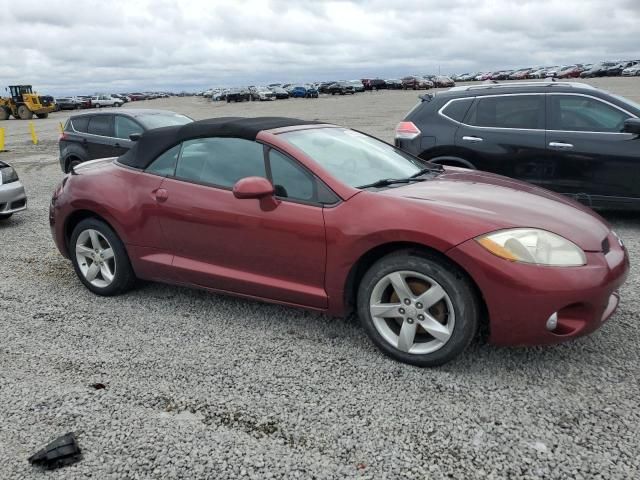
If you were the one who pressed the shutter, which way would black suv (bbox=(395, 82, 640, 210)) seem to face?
facing to the right of the viewer

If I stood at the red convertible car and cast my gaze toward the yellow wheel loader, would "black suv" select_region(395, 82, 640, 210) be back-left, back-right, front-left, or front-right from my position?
front-right

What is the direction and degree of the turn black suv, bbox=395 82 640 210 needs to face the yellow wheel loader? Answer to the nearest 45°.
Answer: approximately 135° to its left

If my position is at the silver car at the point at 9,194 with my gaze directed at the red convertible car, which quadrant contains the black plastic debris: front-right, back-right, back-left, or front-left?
front-right

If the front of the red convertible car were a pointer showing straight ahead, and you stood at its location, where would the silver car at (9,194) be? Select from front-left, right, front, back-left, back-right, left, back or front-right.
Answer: back

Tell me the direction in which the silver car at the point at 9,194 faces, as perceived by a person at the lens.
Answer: facing the viewer and to the right of the viewer

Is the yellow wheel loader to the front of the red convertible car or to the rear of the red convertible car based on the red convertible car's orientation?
to the rear

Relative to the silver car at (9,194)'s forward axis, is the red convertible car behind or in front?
in front

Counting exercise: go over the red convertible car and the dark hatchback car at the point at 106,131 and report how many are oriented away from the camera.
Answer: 0

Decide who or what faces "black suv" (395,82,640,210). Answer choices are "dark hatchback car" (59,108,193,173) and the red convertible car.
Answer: the dark hatchback car

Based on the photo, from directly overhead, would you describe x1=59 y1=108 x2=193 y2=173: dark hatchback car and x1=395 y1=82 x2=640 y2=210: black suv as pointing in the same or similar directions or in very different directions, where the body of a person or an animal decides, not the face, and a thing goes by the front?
same or similar directions

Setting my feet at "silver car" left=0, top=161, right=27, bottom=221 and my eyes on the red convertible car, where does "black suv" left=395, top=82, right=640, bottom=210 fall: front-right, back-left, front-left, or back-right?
front-left

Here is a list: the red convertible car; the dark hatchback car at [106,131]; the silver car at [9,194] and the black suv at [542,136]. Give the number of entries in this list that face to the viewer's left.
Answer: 0
